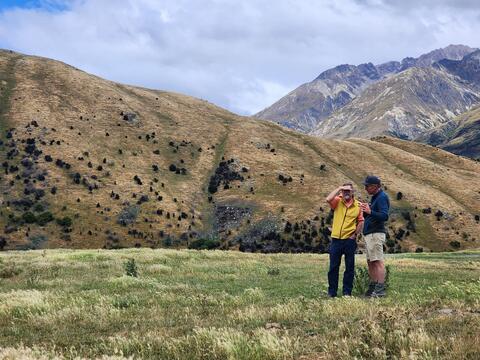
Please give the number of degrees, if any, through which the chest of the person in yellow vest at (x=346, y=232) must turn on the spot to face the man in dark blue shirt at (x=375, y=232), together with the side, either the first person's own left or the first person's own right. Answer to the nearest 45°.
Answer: approximately 90° to the first person's own left

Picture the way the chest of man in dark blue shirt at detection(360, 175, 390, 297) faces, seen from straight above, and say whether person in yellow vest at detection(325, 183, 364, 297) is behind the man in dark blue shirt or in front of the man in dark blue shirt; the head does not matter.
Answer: in front

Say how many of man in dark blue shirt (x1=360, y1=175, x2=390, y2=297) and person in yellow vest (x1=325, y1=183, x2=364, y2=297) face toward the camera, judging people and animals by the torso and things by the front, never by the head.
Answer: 1

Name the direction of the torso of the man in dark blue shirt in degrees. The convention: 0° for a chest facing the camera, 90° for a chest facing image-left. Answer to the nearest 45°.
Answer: approximately 90°

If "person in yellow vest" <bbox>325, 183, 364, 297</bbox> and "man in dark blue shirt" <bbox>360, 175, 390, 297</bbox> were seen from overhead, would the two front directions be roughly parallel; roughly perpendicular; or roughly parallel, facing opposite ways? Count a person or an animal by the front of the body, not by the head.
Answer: roughly perpendicular

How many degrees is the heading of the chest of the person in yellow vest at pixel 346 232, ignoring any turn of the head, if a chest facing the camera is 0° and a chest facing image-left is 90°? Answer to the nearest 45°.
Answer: approximately 0°
